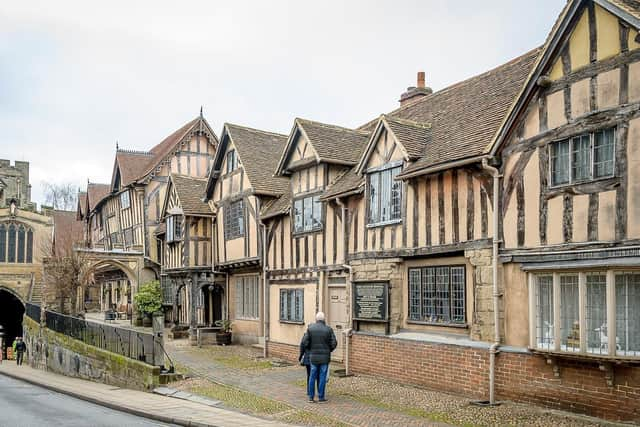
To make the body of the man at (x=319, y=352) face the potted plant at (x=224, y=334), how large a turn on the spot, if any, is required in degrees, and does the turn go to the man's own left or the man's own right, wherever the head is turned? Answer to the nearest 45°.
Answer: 0° — they already face it

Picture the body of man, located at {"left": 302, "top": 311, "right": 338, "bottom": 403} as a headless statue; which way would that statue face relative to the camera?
away from the camera

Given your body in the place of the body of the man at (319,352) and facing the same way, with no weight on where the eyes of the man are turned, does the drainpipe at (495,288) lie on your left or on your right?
on your right
